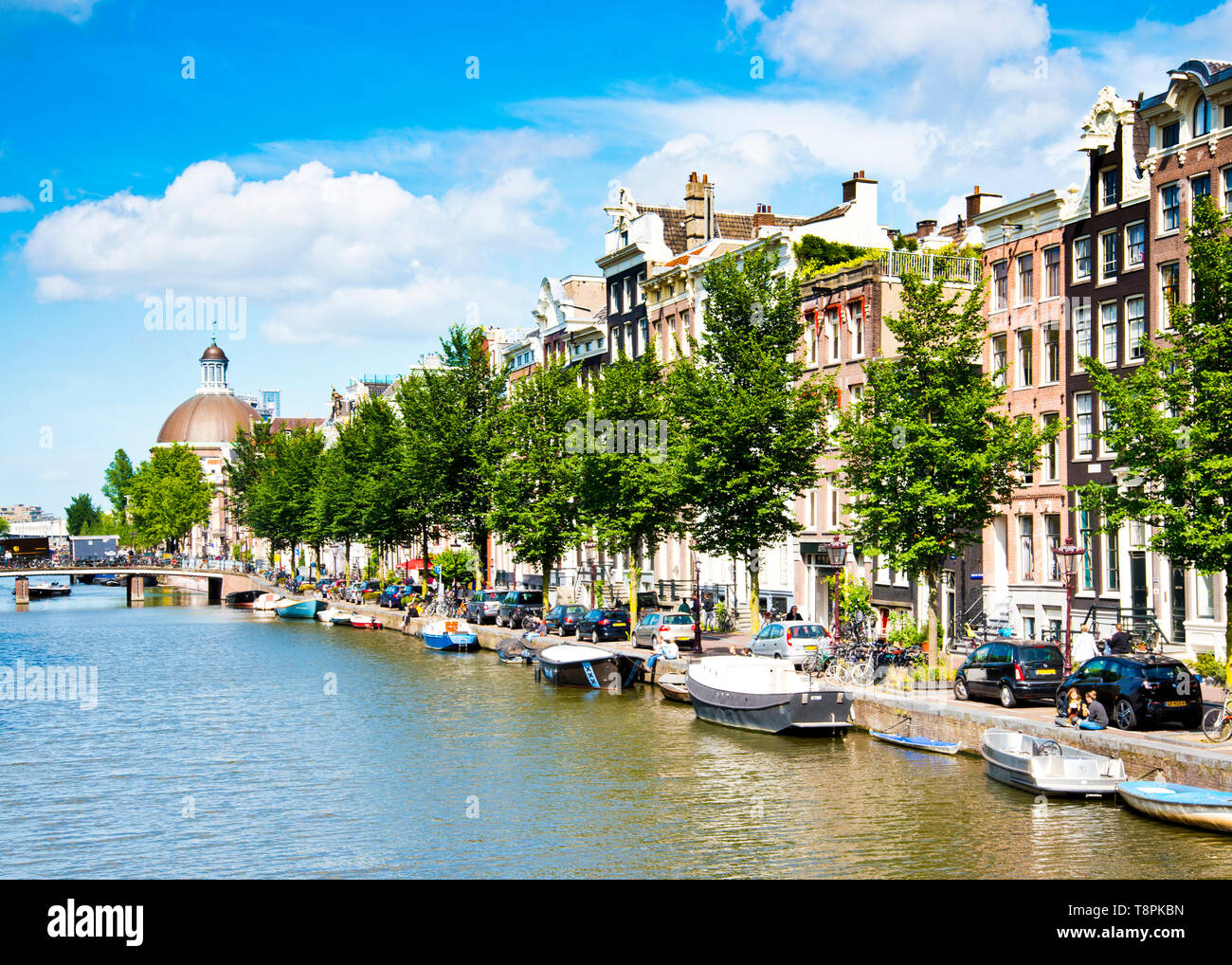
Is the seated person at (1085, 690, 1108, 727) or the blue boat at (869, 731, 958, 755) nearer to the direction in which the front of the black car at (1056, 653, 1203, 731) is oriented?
the blue boat

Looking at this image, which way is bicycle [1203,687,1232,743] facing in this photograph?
to the viewer's left

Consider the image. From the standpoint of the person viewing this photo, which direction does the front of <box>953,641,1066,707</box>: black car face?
facing away from the viewer and to the left of the viewer

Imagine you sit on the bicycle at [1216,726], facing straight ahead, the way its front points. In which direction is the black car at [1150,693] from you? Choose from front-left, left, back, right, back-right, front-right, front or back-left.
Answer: front-right

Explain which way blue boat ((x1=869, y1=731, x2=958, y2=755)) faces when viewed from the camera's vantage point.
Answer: facing away from the viewer and to the left of the viewer

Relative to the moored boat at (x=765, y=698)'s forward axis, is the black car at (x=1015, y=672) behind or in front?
behind

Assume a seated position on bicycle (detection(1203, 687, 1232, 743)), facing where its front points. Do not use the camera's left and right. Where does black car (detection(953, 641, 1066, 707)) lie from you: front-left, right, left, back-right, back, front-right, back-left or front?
front-right

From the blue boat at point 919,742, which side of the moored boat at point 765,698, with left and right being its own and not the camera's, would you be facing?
back

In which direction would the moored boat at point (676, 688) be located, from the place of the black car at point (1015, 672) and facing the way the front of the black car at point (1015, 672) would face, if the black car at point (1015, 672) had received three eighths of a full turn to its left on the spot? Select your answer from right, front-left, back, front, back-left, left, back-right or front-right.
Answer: back-right

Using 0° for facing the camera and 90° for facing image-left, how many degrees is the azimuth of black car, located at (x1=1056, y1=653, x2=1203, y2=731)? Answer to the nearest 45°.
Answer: approximately 135°

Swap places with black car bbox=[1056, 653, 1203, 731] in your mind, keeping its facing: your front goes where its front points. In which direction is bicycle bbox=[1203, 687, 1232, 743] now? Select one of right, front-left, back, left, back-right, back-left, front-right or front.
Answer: back

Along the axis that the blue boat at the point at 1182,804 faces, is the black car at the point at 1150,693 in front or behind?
in front

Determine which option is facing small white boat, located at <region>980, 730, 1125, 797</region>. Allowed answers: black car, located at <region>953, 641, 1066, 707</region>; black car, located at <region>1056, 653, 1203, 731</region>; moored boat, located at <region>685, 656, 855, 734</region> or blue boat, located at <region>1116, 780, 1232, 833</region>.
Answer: the blue boat

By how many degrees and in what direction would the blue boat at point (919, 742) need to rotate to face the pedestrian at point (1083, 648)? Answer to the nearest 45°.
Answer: approximately 90° to its right
